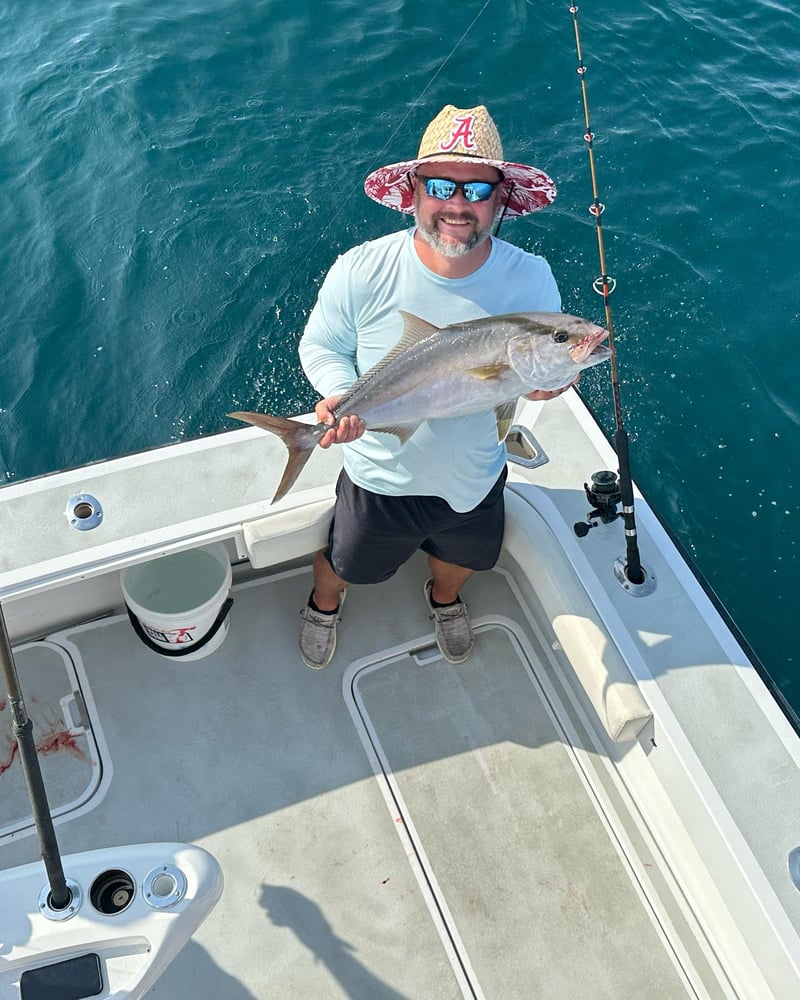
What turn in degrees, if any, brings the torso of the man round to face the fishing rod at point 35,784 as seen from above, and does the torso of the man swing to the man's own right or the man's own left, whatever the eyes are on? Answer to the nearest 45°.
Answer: approximately 45° to the man's own right

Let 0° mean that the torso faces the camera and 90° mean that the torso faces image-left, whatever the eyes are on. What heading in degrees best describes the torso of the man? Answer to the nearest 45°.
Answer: approximately 0°
